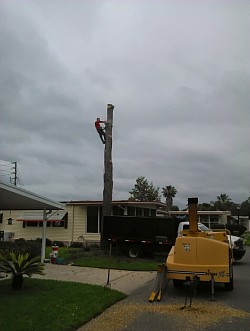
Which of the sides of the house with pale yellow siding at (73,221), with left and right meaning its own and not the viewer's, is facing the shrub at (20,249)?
front

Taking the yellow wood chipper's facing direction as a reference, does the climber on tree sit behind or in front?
behind

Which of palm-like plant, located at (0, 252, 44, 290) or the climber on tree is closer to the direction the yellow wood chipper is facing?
the palm-like plant

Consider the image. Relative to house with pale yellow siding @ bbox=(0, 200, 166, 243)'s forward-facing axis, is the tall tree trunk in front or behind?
in front

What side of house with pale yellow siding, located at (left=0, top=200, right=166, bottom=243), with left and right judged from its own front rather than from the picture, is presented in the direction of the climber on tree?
front

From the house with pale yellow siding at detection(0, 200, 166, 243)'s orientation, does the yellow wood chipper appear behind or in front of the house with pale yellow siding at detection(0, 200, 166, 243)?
in front

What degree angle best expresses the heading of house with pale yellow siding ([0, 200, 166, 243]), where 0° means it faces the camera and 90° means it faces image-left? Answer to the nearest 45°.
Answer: approximately 0°

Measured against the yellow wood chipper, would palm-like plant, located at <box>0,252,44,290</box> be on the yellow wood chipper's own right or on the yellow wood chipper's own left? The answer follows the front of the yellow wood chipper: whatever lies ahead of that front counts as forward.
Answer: on the yellow wood chipper's own right

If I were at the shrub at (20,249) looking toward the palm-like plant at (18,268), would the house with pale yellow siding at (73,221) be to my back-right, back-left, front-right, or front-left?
back-left

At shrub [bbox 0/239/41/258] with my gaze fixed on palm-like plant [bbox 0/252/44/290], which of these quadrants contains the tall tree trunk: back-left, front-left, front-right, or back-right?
back-left

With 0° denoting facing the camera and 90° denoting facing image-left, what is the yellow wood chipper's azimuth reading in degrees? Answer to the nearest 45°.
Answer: approximately 0°
